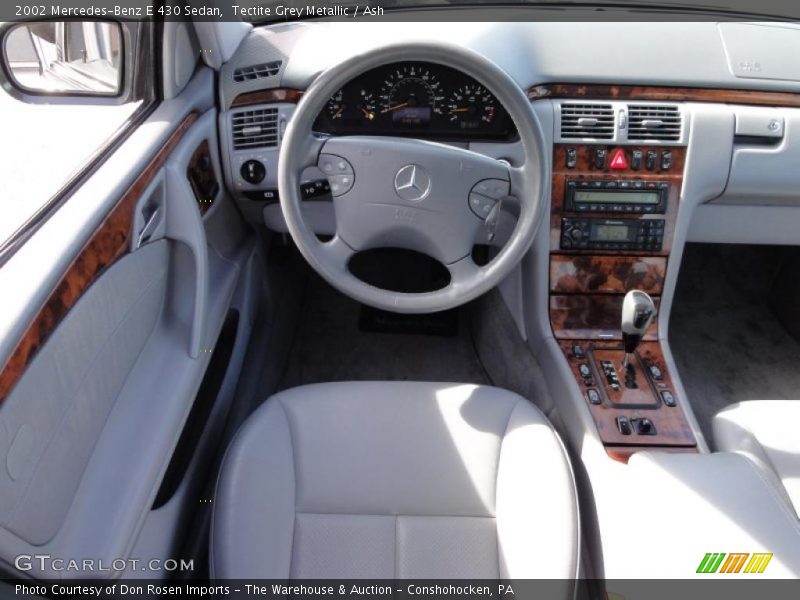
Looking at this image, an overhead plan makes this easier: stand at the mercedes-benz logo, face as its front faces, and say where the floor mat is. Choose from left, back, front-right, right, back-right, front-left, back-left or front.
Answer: back-left

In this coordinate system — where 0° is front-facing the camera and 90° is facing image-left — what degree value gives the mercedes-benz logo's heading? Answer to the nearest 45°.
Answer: approximately 0°
